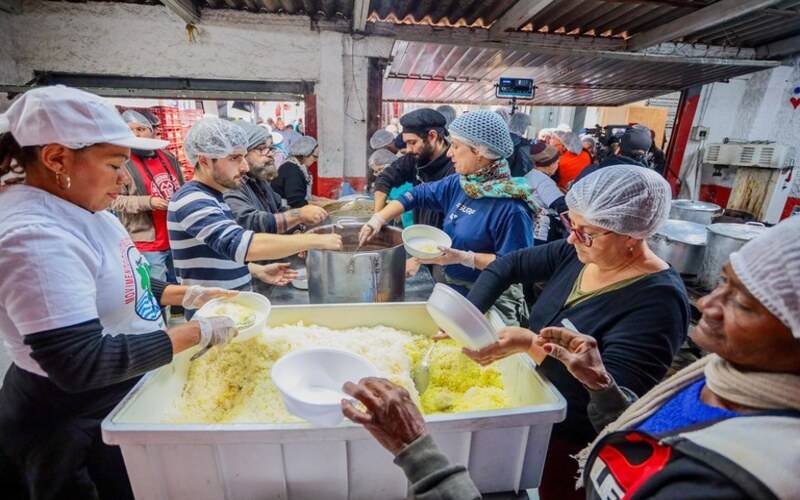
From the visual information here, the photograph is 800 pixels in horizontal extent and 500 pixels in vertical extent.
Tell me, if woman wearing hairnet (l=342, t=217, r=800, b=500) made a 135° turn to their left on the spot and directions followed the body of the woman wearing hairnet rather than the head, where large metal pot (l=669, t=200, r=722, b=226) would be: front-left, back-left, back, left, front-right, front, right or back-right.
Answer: back-left

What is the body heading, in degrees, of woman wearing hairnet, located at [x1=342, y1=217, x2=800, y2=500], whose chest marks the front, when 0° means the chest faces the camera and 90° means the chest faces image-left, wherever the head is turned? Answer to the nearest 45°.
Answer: approximately 90°

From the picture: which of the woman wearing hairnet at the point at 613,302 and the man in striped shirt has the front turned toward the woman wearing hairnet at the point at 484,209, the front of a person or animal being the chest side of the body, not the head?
the man in striped shirt

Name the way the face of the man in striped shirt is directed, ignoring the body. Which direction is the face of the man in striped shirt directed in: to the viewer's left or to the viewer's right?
to the viewer's right

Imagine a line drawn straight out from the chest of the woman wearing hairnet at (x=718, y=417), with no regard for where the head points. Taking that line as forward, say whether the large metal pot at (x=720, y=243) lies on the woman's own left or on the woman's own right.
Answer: on the woman's own right

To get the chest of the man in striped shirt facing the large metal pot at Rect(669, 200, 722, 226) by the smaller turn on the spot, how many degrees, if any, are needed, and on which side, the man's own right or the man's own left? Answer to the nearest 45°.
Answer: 0° — they already face it

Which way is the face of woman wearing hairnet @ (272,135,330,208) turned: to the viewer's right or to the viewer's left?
to the viewer's right

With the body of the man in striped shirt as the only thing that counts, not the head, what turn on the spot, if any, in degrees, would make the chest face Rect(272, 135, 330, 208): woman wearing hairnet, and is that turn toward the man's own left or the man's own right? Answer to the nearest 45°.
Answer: approximately 90° to the man's own left

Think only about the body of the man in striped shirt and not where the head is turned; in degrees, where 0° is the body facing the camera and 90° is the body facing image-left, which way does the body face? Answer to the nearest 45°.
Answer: approximately 270°

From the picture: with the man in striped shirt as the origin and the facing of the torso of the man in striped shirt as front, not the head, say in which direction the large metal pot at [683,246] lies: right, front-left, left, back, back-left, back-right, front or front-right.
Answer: front

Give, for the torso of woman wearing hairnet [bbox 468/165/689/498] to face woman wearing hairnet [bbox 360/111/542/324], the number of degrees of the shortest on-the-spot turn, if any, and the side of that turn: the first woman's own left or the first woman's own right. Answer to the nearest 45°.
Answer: approximately 90° to the first woman's own right

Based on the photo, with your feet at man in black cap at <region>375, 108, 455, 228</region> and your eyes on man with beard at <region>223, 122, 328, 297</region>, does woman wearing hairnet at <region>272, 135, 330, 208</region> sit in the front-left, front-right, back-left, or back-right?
front-right
